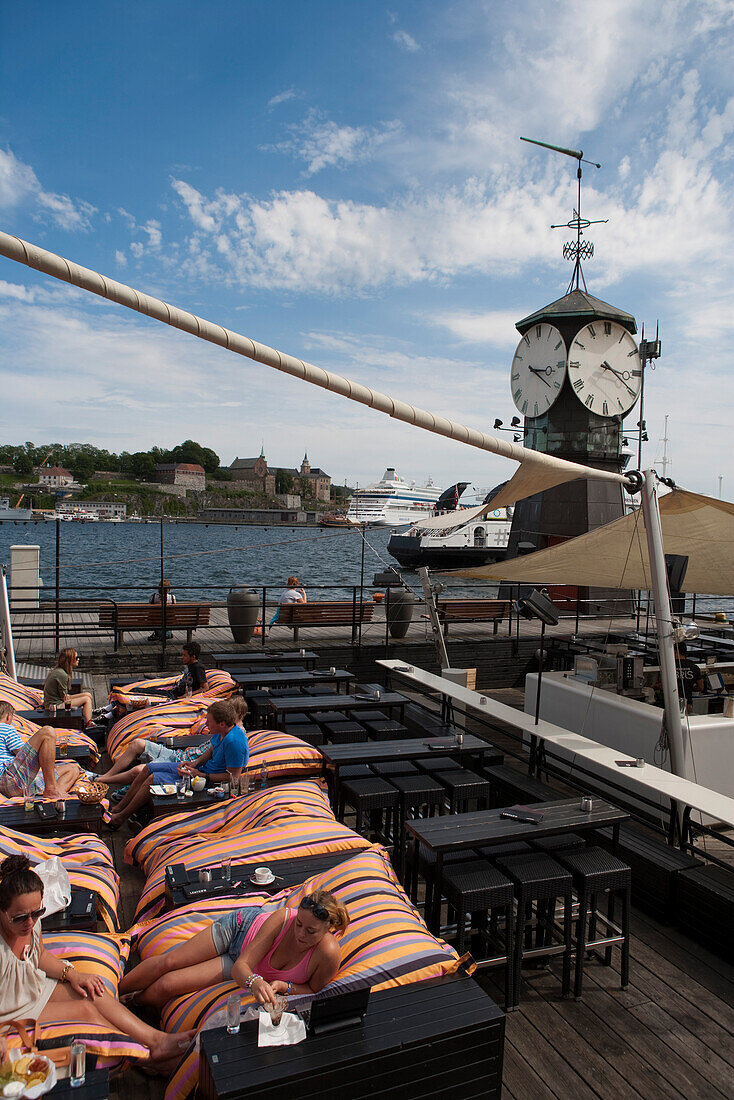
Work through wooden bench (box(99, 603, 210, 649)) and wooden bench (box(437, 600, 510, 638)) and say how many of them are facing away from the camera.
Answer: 2

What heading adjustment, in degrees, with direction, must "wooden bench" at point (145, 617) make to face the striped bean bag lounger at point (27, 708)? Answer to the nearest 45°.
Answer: approximately 180°

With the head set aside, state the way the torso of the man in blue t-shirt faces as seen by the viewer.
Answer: to the viewer's left

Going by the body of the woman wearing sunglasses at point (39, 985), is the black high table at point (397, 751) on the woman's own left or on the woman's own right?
on the woman's own left

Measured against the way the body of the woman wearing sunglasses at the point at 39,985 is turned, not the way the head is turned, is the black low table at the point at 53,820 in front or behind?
behind

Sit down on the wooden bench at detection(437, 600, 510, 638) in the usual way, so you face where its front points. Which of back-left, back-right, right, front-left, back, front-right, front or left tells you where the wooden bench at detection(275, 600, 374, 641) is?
back-left

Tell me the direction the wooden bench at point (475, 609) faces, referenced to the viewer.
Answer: facing away from the viewer

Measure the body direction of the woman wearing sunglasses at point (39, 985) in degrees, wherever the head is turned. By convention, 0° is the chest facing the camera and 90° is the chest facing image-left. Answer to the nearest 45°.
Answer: approximately 315°

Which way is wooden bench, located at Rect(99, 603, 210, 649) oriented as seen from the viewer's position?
away from the camera

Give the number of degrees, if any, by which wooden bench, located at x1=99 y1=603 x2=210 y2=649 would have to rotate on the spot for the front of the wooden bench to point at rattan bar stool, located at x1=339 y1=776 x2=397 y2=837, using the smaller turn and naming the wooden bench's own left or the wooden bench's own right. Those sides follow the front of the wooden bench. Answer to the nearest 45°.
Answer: approximately 180°

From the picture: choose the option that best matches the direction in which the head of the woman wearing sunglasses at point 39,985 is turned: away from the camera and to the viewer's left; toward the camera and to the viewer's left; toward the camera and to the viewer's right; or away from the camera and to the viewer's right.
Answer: toward the camera and to the viewer's right
